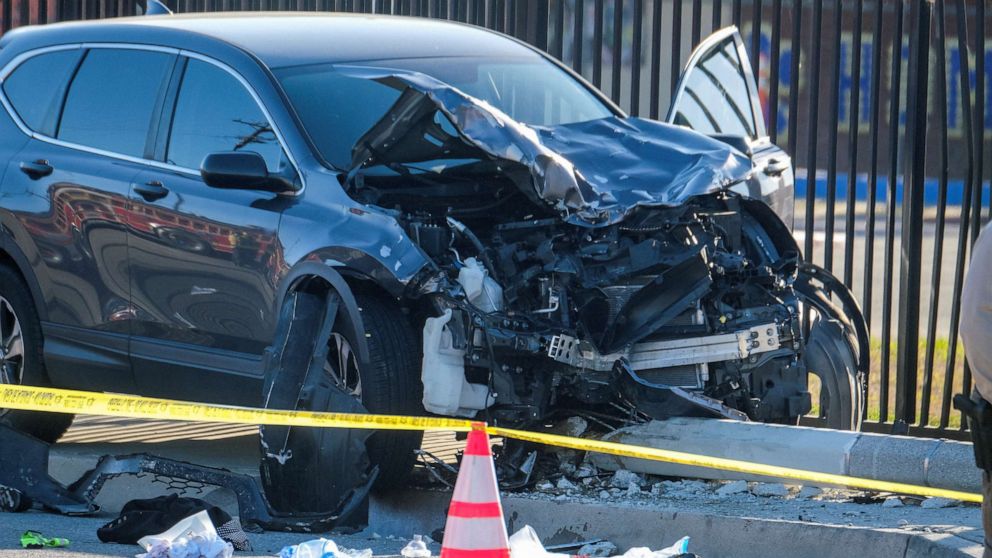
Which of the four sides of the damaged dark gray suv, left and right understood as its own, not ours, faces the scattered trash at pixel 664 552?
front

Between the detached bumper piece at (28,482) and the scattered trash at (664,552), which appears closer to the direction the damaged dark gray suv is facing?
the scattered trash

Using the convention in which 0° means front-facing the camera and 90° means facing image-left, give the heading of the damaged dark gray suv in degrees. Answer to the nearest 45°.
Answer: approximately 315°

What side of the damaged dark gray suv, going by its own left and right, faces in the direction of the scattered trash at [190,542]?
right
